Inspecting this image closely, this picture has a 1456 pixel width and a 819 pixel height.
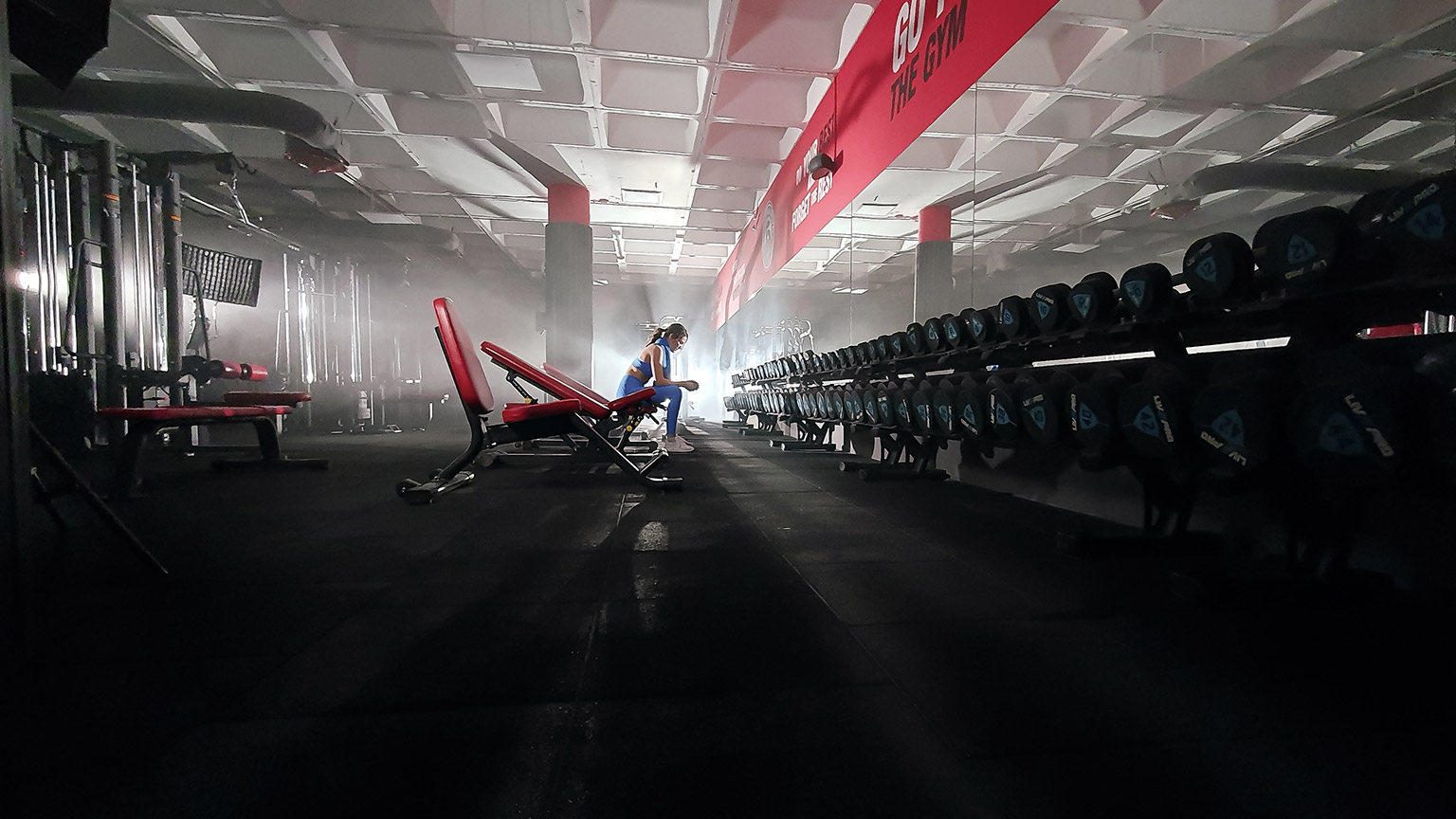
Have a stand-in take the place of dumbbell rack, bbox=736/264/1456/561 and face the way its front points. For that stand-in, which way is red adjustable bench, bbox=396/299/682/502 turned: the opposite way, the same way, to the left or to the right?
the opposite way

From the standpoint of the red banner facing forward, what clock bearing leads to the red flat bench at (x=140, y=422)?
The red flat bench is roughly at 11 o'clock from the red banner.

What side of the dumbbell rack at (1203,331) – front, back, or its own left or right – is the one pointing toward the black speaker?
front

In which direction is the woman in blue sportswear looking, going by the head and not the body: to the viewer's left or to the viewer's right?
to the viewer's right

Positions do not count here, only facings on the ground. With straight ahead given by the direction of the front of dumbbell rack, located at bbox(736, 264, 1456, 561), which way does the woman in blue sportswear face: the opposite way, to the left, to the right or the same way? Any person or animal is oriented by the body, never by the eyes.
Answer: the opposite way

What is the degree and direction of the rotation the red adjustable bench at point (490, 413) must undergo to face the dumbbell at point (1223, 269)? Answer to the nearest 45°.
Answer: approximately 45° to its right

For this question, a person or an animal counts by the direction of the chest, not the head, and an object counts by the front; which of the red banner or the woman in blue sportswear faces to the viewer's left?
the red banner

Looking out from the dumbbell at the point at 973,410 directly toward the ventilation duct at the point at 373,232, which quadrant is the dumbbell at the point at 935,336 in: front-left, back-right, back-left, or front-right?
front-right

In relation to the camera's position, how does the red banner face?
facing to the left of the viewer

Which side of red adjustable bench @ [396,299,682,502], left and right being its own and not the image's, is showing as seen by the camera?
right

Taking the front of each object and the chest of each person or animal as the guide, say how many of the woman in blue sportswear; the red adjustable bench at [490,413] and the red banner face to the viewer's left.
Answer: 1

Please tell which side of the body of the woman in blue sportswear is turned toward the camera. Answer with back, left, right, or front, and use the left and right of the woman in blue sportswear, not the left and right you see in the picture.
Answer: right

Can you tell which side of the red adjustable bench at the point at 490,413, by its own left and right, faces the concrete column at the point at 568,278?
left

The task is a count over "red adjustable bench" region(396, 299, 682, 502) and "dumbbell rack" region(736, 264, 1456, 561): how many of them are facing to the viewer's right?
1

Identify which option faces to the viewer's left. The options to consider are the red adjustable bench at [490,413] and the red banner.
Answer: the red banner

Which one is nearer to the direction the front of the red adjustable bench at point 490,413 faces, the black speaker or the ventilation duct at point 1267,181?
the ventilation duct
